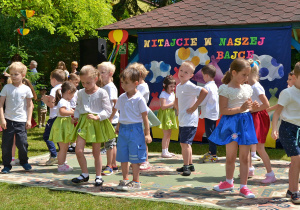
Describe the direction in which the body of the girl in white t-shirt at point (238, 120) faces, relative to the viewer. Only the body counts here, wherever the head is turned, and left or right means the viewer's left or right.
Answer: facing the viewer and to the right of the viewer

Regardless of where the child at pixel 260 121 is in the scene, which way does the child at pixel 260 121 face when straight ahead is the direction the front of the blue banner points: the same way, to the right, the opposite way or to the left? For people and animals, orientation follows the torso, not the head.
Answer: to the right

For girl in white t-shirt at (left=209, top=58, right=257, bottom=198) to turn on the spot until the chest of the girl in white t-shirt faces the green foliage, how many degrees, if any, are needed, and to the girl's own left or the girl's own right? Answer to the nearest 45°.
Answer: approximately 180°

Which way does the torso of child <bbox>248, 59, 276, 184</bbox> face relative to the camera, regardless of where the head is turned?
to the viewer's left

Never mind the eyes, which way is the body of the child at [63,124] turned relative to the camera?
to the viewer's right

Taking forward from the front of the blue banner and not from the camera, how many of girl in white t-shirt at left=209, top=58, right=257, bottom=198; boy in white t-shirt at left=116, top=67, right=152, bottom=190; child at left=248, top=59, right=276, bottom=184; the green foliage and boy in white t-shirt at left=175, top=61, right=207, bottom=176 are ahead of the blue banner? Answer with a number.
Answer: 4

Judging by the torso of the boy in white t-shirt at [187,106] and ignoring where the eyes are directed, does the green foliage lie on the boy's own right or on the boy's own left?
on the boy's own right

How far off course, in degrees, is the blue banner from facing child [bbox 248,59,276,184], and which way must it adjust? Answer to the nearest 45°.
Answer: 0° — it already faces them

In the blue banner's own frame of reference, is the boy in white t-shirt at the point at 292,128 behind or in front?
in front

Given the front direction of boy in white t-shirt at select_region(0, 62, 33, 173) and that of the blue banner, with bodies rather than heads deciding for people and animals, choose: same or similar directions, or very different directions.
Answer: same or similar directions

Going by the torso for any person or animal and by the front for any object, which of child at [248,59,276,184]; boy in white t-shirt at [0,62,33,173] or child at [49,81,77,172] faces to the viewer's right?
child at [49,81,77,172]

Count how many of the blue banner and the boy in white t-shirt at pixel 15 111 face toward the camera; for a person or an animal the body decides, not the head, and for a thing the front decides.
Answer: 2

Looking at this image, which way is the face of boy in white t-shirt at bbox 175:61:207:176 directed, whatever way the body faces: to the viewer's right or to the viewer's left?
to the viewer's left

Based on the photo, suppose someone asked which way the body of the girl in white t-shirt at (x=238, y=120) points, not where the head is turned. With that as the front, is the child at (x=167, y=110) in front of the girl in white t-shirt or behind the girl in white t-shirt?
behind

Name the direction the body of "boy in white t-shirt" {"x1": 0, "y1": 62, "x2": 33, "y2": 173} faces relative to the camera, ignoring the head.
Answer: toward the camera

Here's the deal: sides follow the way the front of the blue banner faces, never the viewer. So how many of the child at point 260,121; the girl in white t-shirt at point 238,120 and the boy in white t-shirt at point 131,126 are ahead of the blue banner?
3

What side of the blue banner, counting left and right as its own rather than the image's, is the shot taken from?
front

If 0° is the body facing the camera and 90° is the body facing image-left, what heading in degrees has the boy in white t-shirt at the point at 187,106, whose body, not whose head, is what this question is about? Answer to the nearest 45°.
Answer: approximately 45°
